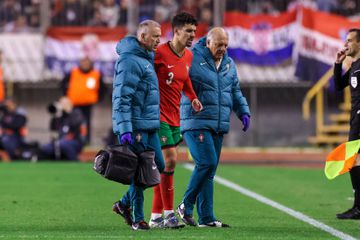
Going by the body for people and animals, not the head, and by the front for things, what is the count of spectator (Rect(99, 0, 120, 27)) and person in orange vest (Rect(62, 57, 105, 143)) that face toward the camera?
2

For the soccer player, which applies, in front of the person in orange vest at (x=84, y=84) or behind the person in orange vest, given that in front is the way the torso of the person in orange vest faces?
in front

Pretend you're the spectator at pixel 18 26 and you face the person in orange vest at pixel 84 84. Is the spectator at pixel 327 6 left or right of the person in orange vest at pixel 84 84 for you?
left

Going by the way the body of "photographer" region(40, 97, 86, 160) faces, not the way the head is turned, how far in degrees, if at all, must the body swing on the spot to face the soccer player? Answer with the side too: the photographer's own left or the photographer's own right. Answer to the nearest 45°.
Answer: approximately 45° to the photographer's own left

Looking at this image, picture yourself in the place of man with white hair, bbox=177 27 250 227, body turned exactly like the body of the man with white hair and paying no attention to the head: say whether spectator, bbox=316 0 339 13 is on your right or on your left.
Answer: on your left

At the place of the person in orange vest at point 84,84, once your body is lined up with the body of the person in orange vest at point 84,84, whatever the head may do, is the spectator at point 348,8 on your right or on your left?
on your left

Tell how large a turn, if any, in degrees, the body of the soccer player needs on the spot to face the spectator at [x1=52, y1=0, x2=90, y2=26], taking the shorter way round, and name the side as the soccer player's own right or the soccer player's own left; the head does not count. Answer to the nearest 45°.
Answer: approximately 135° to the soccer player's own left

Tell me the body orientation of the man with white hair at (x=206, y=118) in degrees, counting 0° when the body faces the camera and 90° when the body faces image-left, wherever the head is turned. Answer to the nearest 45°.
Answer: approximately 315°

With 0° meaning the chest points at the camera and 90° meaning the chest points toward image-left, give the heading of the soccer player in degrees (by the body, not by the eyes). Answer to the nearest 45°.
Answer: approximately 315°

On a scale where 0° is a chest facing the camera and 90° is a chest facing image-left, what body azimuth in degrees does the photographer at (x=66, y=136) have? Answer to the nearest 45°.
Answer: approximately 45°

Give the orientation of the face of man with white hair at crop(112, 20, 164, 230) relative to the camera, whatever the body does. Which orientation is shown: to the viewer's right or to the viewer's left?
to the viewer's right

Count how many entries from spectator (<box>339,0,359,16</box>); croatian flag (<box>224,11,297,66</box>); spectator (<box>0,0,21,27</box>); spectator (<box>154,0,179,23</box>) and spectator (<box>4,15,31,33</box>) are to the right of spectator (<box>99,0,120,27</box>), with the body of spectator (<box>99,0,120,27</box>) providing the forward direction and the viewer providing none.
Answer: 2

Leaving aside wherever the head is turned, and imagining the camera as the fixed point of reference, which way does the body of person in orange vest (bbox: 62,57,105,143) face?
toward the camera

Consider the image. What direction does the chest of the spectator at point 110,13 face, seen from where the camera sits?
toward the camera
